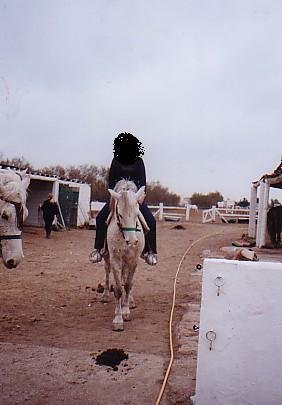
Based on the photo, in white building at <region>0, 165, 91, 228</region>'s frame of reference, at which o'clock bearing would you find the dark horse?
The dark horse is roughly at 12 o'clock from the white building.

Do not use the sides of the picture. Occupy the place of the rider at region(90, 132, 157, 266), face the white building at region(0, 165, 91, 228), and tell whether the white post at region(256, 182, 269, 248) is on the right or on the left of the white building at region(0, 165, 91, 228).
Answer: right

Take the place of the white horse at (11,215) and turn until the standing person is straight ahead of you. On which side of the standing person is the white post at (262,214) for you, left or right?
right

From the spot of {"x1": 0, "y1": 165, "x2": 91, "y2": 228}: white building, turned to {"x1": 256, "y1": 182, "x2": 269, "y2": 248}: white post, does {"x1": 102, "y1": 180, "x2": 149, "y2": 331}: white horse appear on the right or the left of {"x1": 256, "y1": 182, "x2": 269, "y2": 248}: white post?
right

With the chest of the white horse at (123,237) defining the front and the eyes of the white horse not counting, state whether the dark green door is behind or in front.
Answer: behind

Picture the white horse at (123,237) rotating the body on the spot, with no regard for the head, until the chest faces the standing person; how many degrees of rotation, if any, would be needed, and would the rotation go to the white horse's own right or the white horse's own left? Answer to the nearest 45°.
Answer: approximately 180°

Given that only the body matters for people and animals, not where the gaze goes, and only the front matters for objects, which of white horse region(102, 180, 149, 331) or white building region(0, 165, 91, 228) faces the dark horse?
the white building

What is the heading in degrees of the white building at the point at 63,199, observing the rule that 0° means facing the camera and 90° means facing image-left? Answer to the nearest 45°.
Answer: approximately 315°

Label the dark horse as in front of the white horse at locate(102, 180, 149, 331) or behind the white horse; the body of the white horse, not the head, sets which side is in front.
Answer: behind

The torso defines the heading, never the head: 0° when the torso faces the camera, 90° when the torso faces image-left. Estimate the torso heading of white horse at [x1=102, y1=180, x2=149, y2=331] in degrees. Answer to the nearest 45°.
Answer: approximately 0°

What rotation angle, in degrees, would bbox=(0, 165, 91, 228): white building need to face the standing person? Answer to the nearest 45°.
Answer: approximately 45° to its right
